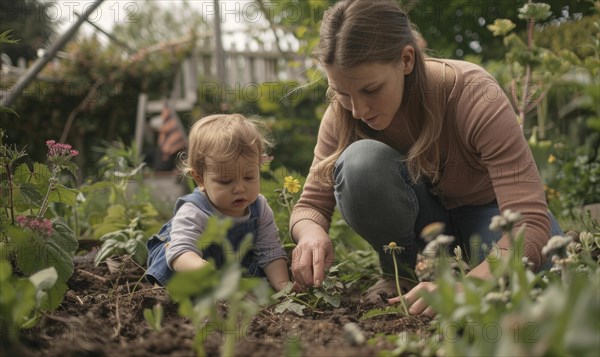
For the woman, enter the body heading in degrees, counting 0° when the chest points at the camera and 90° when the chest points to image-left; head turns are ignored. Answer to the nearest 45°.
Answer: approximately 45°

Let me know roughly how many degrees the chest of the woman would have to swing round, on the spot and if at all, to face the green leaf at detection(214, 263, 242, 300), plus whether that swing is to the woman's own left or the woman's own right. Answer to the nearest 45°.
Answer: approximately 45° to the woman's own left

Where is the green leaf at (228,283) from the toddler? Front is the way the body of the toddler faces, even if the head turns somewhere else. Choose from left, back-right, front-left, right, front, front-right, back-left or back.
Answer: front-right

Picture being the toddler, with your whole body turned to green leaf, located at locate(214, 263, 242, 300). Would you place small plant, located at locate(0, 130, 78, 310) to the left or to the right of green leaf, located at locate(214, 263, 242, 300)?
right

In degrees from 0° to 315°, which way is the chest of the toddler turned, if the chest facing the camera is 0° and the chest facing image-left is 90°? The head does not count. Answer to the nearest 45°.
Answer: approximately 315°

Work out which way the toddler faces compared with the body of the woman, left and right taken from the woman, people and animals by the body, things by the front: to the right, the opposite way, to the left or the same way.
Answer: to the left

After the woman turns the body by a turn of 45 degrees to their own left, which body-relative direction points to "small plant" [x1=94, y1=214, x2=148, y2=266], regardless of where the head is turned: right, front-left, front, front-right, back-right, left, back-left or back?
right

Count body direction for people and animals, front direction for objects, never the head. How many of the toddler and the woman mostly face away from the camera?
0
